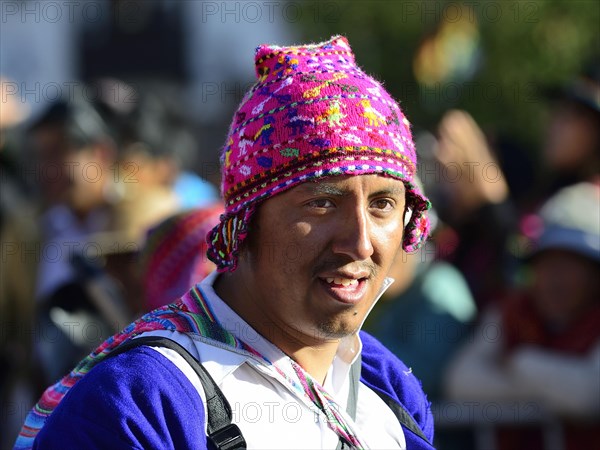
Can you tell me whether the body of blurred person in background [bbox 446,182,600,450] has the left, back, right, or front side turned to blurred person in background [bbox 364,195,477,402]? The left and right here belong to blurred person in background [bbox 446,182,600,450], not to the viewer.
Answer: right

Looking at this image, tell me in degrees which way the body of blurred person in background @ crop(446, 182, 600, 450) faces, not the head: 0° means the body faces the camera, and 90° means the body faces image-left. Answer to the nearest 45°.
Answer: approximately 0°

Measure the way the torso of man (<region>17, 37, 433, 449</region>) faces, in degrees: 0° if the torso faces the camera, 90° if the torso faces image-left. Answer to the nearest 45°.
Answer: approximately 315°

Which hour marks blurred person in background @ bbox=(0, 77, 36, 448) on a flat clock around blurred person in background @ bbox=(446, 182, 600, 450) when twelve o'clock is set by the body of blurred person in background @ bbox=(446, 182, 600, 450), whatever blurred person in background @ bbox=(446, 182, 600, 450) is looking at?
blurred person in background @ bbox=(0, 77, 36, 448) is roughly at 3 o'clock from blurred person in background @ bbox=(446, 182, 600, 450).

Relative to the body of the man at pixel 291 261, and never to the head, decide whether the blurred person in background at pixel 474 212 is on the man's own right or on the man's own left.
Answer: on the man's own left

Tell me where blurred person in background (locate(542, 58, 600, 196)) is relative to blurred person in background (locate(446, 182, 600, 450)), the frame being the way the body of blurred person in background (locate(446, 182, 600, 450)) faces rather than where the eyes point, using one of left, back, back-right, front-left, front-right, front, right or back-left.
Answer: back
